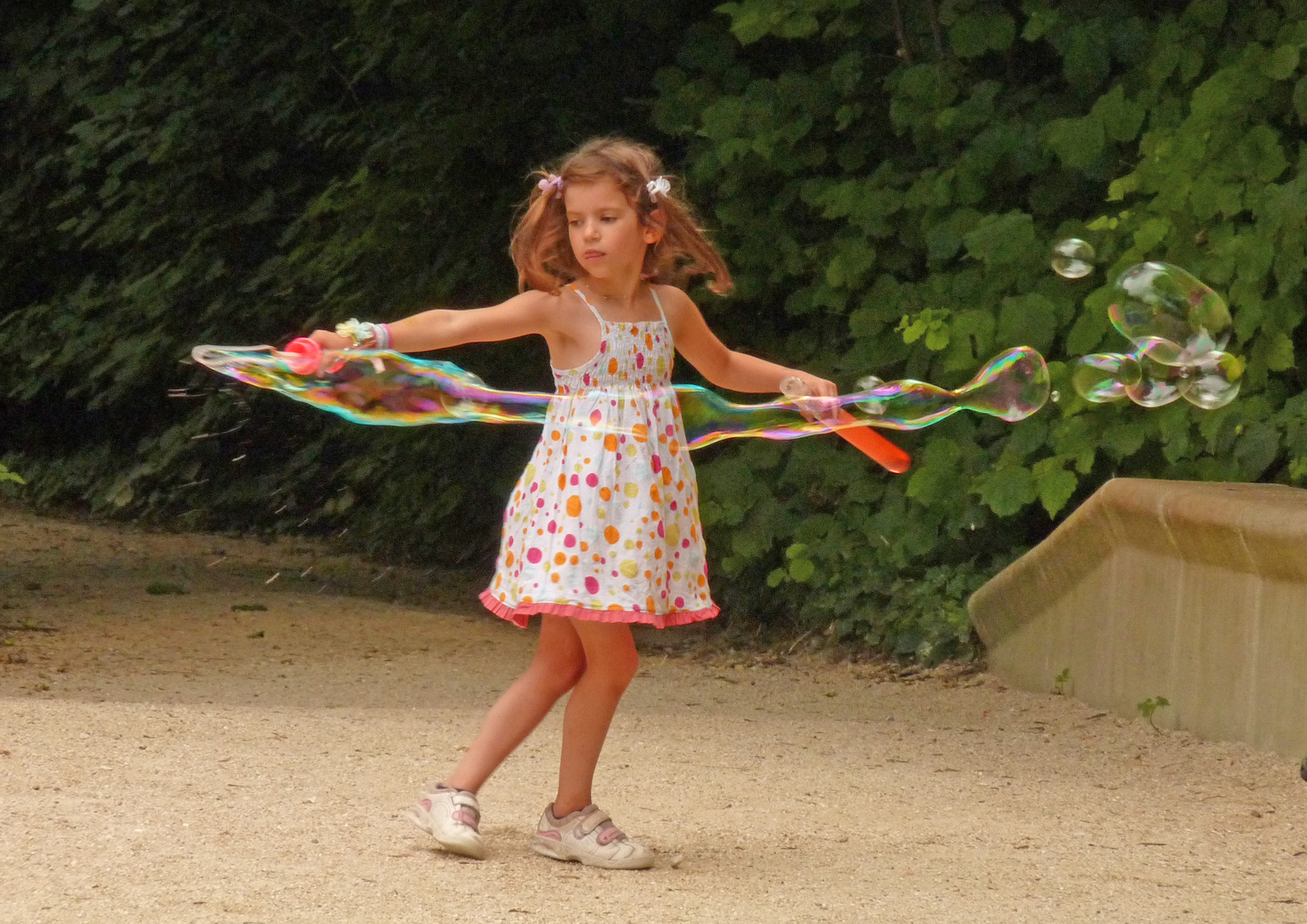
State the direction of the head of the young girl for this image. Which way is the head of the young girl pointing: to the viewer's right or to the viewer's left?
to the viewer's left

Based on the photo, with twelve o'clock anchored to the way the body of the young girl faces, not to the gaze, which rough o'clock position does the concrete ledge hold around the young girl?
The concrete ledge is roughly at 9 o'clock from the young girl.

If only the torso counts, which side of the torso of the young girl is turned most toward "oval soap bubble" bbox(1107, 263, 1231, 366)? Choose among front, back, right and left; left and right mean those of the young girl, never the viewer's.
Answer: left

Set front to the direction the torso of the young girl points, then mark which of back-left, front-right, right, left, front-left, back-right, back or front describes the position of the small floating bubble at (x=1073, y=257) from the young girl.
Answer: left

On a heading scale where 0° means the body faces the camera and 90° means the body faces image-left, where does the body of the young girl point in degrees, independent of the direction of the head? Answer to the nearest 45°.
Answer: approximately 315°

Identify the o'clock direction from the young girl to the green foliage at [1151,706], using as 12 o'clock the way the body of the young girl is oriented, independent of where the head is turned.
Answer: The green foliage is roughly at 9 o'clock from the young girl.

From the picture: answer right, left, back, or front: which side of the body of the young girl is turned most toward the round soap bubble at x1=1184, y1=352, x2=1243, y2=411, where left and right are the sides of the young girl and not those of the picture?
left

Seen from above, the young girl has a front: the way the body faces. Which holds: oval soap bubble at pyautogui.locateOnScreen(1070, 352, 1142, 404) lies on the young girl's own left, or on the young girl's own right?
on the young girl's own left
